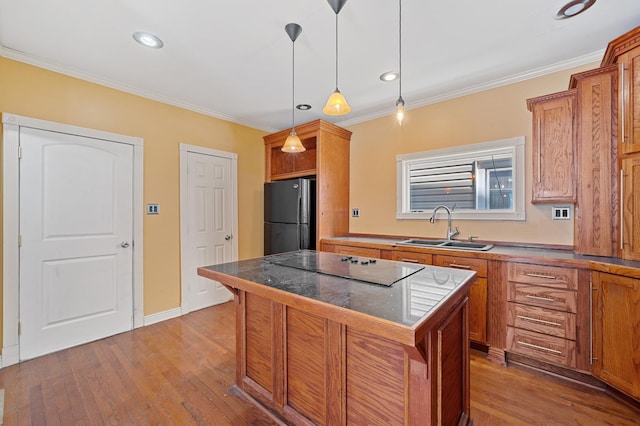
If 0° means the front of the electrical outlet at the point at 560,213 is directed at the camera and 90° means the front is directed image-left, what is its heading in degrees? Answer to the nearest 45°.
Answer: approximately 0°

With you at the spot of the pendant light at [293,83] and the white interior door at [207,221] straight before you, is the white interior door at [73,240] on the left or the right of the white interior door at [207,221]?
left

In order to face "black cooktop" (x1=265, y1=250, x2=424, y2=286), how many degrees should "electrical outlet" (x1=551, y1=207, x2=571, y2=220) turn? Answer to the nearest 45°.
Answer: approximately 45° to its right

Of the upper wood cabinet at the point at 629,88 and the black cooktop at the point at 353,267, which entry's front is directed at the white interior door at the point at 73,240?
the upper wood cabinet

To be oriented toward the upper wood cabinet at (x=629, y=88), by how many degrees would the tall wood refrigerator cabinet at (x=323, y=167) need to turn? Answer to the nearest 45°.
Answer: approximately 90° to its left

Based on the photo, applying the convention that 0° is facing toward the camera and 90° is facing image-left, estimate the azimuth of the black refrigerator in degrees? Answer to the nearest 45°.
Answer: approximately 45°

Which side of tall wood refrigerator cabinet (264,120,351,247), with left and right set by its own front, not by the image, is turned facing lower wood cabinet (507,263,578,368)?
left

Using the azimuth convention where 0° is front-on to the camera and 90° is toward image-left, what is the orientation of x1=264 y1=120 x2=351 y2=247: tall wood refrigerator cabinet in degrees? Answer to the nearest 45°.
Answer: approximately 45°
